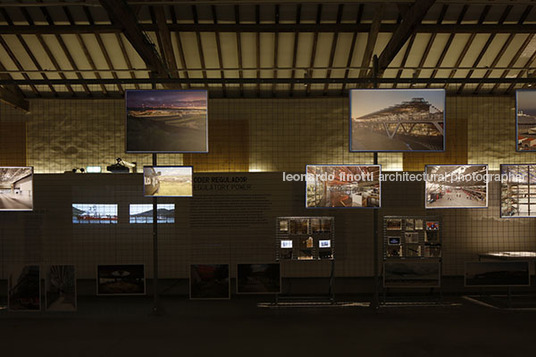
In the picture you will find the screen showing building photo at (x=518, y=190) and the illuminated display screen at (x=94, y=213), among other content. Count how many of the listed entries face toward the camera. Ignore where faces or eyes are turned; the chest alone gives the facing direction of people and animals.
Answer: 2

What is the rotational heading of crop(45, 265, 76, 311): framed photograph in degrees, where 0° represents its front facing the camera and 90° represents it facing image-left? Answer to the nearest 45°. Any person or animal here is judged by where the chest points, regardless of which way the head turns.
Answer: approximately 0°

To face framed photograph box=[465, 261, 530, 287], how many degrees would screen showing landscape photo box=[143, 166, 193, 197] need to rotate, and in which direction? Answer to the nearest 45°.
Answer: approximately 90° to its left

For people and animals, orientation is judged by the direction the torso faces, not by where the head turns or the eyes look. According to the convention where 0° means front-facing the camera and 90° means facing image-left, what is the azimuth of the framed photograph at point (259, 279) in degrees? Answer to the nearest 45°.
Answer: approximately 0°

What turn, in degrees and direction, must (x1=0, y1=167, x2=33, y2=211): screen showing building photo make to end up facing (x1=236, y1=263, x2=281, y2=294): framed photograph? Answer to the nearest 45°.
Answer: approximately 45° to its left
